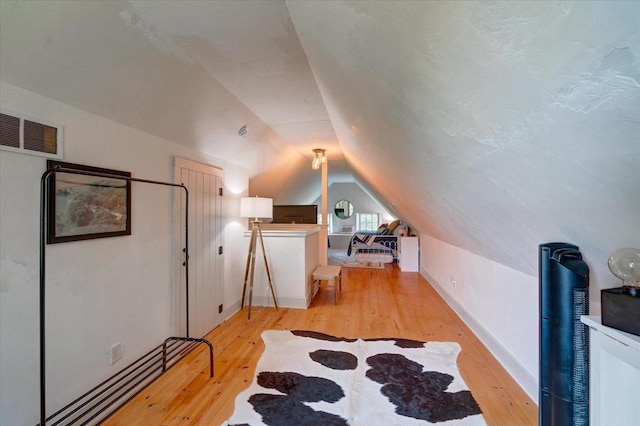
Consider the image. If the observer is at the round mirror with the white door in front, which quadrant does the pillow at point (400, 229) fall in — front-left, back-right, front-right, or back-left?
front-left

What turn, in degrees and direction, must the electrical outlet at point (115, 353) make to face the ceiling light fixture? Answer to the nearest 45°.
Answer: approximately 90° to its left

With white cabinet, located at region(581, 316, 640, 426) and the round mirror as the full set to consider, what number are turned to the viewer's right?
0

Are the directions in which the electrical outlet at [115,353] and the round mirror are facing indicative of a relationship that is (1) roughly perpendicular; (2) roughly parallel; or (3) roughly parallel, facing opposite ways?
roughly perpendicular

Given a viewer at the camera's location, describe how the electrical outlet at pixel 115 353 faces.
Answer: facing the viewer and to the right of the viewer

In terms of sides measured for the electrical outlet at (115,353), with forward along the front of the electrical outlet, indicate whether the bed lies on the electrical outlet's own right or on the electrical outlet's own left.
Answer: on the electrical outlet's own left

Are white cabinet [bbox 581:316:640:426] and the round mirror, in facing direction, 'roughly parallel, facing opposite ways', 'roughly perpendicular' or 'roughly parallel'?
roughly perpendicular

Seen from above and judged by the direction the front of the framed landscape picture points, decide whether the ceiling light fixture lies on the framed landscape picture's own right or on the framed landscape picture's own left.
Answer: on the framed landscape picture's own left

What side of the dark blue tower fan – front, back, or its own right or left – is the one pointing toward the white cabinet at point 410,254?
back

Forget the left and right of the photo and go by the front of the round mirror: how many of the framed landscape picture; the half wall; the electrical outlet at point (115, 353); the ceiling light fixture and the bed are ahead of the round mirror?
5

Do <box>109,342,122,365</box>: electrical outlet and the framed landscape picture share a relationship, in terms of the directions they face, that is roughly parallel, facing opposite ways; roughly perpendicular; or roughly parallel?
roughly parallel

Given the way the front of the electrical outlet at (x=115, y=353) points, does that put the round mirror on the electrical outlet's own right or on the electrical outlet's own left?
on the electrical outlet's own left

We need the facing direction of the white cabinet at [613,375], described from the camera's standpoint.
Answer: facing the viewer and to the left of the viewer

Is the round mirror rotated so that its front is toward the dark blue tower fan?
yes
